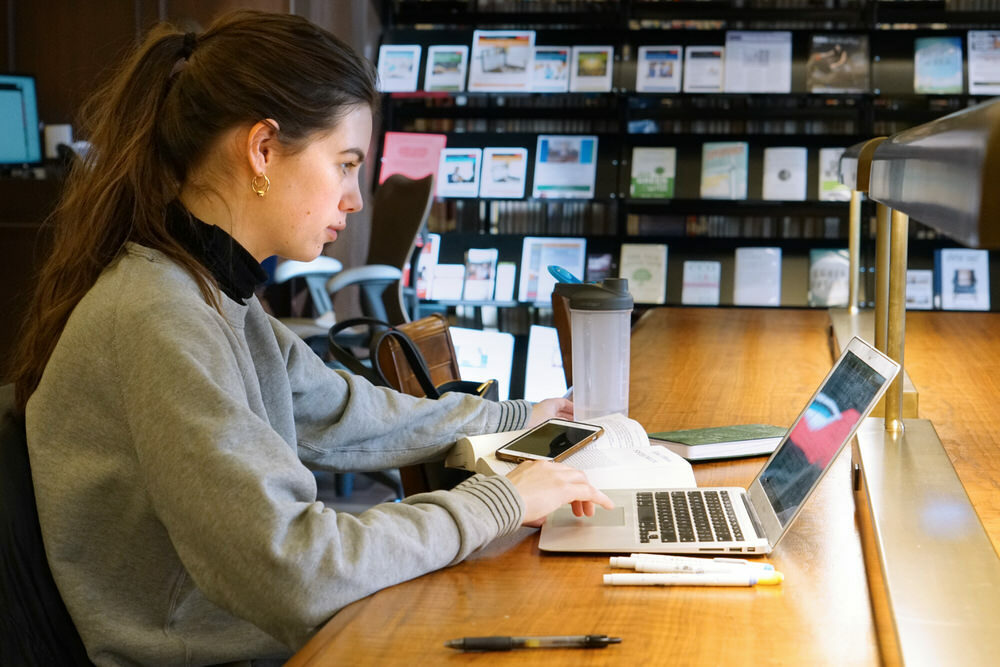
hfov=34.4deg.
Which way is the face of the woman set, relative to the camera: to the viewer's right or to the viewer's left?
to the viewer's right

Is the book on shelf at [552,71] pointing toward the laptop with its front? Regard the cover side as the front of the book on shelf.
yes

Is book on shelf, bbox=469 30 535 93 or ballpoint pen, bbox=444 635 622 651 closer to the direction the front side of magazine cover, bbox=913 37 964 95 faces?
the ballpoint pen

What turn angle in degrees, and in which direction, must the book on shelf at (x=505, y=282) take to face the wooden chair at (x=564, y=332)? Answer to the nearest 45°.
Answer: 0° — it already faces it

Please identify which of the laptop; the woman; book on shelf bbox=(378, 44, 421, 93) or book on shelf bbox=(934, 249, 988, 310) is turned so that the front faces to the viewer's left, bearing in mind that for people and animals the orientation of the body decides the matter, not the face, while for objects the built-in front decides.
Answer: the laptop

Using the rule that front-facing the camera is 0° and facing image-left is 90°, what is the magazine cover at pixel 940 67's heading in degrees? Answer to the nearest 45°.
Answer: approximately 0°

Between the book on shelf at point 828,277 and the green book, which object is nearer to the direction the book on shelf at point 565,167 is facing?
the green book

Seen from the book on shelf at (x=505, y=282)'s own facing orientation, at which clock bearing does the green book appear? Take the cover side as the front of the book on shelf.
The green book is roughly at 12 o'clock from the book on shelf.
